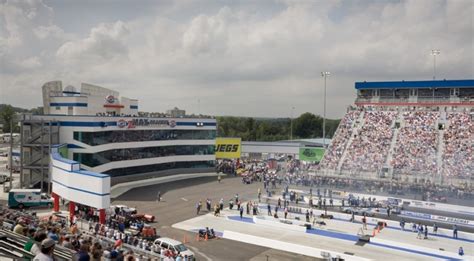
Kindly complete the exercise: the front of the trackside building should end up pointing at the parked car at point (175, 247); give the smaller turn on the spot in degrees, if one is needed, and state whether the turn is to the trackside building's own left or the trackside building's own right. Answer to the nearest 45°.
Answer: approximately 45° to the trackside building's own right

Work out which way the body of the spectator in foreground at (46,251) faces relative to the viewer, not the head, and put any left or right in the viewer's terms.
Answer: facing away from the viewer and to the right of the viewer

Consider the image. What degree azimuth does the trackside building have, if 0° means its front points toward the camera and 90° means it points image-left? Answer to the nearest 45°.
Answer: approximately 315°

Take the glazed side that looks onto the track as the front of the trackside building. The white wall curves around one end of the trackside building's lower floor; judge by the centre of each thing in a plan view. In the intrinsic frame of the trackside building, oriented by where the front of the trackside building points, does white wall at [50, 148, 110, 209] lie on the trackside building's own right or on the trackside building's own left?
on the trackside building's own right

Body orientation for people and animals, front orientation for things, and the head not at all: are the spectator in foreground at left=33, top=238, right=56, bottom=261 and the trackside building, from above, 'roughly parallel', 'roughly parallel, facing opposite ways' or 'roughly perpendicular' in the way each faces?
roughly perpendicular
